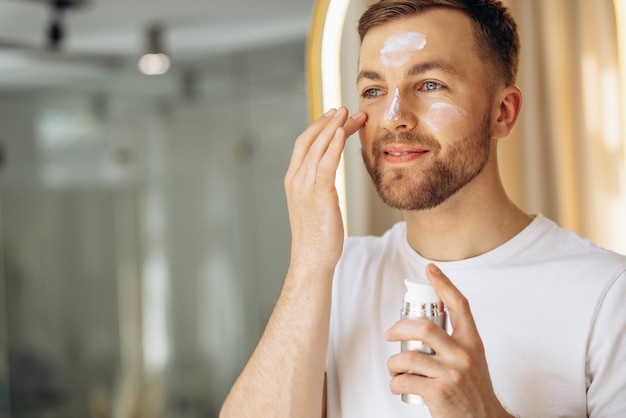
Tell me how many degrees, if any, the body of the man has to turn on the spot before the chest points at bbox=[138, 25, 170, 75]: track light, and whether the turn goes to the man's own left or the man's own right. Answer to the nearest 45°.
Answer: approximately 90° to the man's own right

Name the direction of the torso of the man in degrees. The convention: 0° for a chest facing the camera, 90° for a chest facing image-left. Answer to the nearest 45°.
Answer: approximately 45°
